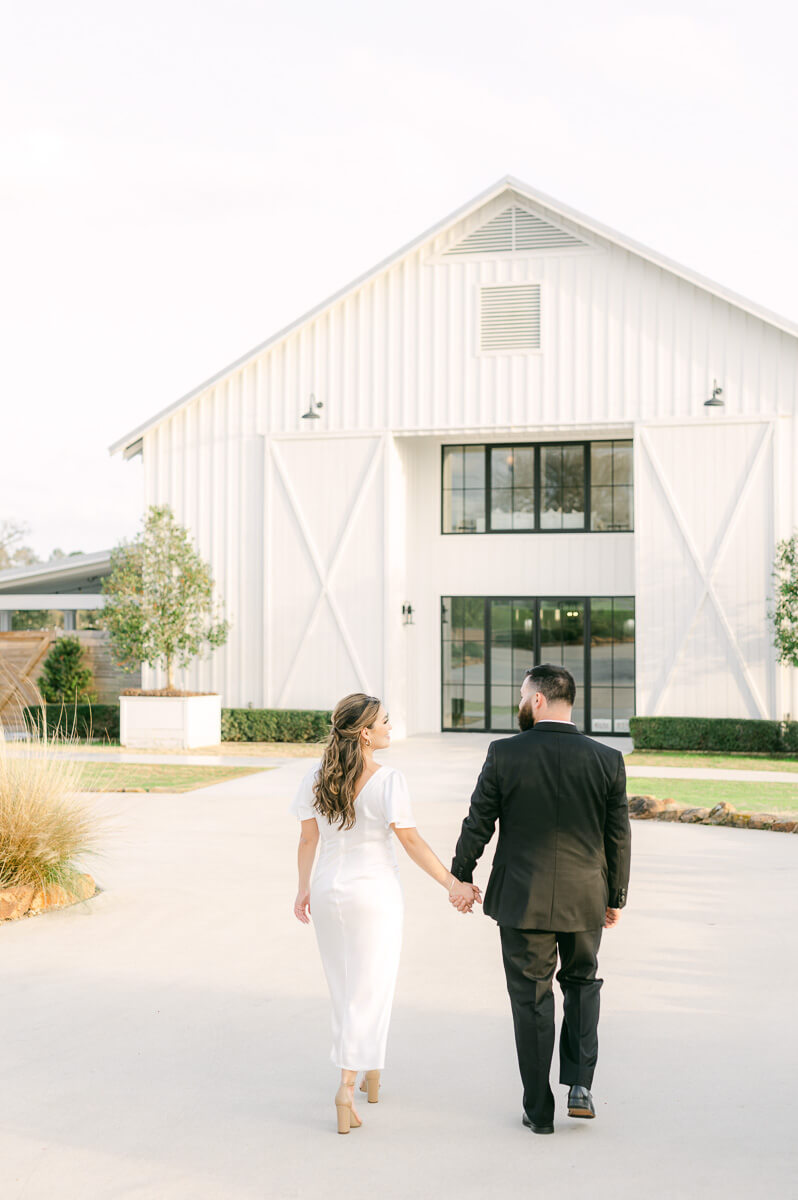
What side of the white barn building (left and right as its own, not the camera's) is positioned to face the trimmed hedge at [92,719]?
right

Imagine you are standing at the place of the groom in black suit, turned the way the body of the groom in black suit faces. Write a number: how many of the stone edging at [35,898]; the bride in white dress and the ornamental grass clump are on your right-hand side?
0

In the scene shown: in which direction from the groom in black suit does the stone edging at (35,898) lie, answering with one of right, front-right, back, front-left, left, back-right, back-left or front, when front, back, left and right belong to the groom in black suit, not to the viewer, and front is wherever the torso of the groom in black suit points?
front-left

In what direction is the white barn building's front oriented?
toward the camera

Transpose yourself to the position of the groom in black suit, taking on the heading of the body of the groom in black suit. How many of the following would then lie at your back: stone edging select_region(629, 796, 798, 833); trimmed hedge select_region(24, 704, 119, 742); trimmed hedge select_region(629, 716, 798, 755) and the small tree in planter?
0

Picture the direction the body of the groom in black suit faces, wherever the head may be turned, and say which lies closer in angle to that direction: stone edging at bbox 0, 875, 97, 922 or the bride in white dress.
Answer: the stone edging

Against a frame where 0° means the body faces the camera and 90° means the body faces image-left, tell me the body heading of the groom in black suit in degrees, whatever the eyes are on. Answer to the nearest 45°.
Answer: approximately 180°

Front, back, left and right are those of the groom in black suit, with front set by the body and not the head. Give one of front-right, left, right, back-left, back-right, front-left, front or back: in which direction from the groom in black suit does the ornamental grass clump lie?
front-left

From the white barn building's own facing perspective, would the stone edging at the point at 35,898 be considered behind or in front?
in front

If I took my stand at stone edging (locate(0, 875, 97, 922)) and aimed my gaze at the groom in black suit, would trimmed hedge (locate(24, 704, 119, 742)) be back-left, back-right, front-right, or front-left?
back-left

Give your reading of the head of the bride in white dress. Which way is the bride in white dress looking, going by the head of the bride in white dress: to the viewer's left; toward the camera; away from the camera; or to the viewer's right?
to the viewer's right

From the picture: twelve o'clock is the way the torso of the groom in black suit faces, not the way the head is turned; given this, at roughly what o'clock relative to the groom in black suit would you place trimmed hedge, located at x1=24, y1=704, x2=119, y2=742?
The trimmed hedge is roughly at 11 o'clock from the groom in black suit.

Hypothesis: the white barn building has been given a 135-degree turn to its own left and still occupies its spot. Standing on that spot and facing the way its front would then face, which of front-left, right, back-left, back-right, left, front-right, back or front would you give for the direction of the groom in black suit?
back-right

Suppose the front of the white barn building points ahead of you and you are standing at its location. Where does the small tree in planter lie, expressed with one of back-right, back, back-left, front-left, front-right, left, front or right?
right

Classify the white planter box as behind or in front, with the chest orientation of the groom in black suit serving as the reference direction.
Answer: in front

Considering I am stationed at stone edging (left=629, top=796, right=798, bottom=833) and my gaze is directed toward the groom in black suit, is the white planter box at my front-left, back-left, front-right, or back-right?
back-right

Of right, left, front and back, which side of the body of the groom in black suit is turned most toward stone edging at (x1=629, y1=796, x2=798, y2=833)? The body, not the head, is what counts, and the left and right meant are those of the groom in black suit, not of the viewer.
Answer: front

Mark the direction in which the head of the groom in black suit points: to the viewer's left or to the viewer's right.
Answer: to the viewer's left
